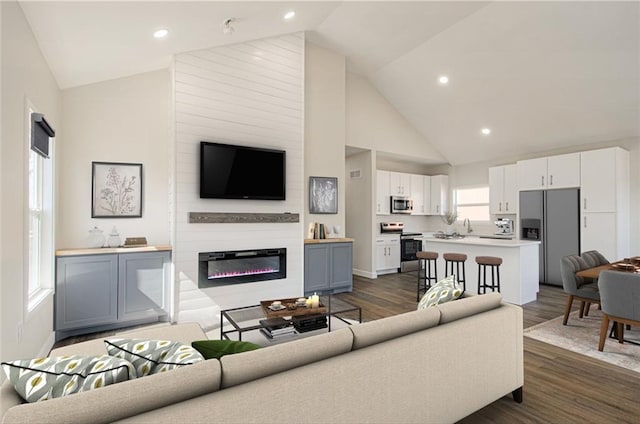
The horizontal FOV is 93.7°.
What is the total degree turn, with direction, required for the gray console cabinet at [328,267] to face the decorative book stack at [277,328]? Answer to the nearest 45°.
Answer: approximately 45° to its right

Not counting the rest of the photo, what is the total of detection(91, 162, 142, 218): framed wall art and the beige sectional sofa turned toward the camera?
1

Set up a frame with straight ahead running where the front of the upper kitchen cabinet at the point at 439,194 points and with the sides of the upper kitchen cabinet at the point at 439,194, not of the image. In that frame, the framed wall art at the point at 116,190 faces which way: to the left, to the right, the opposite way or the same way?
to the left

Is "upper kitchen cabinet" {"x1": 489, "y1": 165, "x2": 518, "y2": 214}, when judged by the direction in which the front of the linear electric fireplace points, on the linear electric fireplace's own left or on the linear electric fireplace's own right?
on the linear electric fireplace's own left

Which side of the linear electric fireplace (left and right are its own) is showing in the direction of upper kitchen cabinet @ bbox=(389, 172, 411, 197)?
left

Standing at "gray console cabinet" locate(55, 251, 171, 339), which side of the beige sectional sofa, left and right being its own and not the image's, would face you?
front

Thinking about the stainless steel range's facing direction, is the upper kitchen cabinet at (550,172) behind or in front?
in front

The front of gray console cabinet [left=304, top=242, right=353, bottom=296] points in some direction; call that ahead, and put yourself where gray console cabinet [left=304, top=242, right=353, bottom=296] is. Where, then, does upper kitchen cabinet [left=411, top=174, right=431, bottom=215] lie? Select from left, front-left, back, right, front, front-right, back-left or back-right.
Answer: left

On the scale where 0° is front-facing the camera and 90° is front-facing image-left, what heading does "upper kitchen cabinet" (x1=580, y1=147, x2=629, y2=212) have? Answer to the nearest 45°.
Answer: approximately 45°

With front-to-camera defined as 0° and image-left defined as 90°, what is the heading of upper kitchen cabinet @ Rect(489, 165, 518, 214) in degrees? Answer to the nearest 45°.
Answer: approximately 45°
